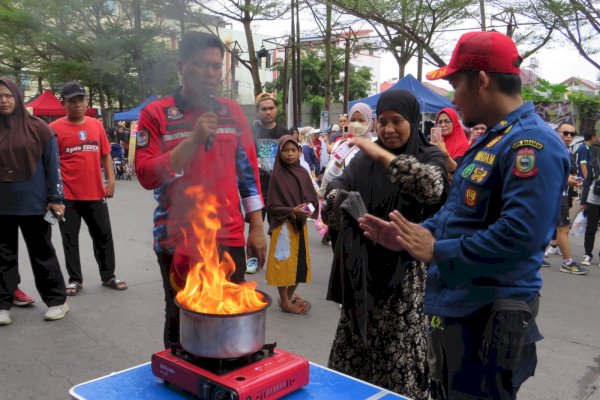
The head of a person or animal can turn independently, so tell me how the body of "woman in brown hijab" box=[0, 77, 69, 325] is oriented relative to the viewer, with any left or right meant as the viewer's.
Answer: facing the viewer

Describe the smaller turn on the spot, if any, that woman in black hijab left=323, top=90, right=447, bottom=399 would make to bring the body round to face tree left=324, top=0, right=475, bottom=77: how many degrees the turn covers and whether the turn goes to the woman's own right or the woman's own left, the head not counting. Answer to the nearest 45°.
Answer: approximately 135° to the woman's own right

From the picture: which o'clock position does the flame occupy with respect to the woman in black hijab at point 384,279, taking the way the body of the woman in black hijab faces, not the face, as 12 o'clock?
The flame is roughly at 12 o'clock from the woman in black hijab.

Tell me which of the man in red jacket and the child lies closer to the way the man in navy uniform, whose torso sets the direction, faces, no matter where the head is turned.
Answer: the man in red jacket

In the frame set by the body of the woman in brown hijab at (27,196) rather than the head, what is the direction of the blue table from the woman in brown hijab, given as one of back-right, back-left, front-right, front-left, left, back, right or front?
front

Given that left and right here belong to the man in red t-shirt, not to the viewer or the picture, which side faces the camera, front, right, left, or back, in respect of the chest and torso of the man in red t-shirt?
front

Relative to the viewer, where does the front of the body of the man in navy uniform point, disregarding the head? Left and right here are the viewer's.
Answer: facing to the left of the viewer

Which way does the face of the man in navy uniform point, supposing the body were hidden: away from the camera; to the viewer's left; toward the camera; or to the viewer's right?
to the viewer's left

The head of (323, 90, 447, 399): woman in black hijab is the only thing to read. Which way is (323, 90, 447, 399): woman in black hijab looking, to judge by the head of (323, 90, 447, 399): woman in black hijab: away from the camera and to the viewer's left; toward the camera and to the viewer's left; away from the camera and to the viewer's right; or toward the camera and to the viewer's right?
toward the camera and to the viewer's left

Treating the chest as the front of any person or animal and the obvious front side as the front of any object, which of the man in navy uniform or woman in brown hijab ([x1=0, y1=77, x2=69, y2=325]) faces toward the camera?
the woman in brown hijab

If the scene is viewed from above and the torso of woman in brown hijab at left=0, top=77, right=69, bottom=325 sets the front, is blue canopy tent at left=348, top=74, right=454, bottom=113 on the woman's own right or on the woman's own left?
on the woman's own left

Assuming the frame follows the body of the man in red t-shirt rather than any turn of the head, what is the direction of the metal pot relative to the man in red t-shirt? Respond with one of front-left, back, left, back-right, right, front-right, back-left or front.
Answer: front

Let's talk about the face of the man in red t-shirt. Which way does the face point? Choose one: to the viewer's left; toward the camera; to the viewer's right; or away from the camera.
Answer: toward the camera

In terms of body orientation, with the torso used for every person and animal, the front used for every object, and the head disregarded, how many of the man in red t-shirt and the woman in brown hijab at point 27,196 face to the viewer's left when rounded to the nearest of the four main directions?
0

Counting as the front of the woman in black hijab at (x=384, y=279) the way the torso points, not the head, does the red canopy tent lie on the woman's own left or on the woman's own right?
on the woman's own right

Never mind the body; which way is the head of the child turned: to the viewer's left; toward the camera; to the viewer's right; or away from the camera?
toward the camera
